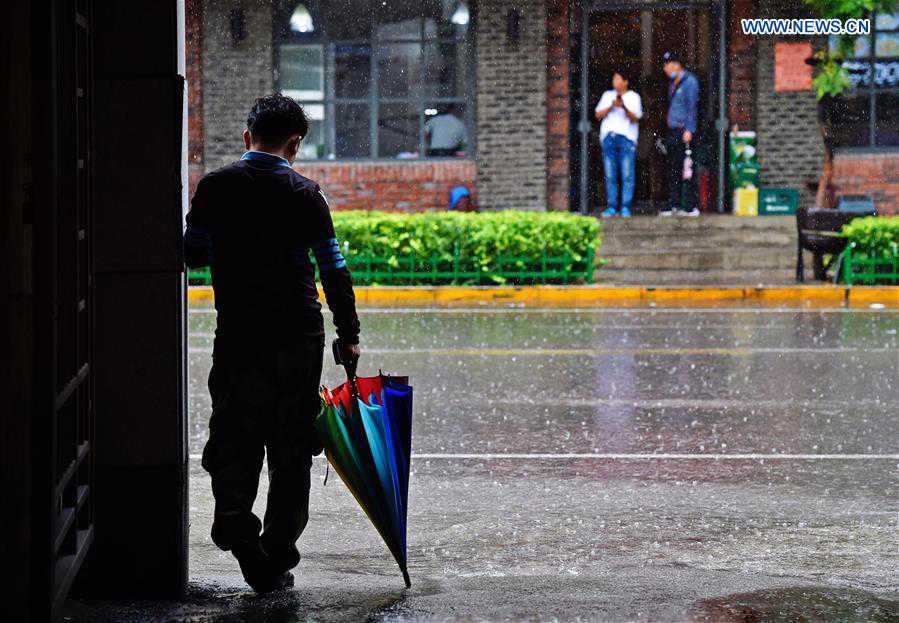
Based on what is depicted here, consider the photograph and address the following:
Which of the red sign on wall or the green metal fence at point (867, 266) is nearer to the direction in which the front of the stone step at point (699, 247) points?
the green metal fence

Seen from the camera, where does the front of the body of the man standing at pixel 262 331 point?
away from the camera

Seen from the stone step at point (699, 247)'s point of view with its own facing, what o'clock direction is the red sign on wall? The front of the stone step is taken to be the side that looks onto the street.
The red sign on wall is roughly at 7 o'clock from the stone step.

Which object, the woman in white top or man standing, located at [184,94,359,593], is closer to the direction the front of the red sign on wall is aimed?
the man standing

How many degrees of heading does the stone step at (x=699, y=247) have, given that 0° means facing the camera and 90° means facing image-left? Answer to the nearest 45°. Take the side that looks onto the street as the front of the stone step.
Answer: approximately 0°

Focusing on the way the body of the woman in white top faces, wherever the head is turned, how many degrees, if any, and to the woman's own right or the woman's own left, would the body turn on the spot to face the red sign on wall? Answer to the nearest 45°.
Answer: approximately 135° to the woman's own left

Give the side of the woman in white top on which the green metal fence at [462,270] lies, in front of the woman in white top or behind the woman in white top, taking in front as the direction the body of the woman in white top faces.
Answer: in front

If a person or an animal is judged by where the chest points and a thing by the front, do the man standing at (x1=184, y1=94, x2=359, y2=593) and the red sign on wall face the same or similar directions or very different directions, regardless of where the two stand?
very different directions

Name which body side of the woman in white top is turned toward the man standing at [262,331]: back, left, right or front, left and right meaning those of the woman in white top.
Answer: front

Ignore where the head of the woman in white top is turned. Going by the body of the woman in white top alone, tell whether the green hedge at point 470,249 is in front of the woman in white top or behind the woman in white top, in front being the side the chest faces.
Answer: in front

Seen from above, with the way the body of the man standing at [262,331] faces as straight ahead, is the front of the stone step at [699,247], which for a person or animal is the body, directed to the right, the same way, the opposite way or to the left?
the opposite way
